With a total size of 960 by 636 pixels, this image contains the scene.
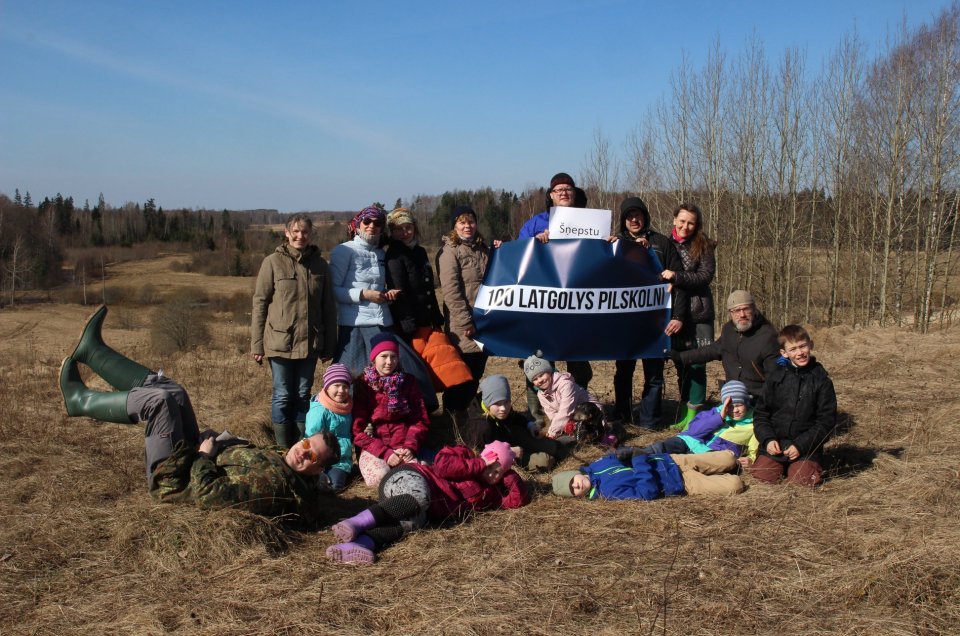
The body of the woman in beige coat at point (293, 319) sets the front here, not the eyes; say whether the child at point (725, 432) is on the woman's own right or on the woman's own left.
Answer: on the woman's own left

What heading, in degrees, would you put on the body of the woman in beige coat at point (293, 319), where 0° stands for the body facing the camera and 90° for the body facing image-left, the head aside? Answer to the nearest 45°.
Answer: approximately 0°

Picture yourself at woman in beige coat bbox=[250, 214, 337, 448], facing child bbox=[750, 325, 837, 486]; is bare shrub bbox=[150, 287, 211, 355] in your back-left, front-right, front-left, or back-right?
back-left

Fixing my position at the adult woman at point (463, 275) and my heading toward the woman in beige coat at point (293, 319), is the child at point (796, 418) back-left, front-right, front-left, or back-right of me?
back-left

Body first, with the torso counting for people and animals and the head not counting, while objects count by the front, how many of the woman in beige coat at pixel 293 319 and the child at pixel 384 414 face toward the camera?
2

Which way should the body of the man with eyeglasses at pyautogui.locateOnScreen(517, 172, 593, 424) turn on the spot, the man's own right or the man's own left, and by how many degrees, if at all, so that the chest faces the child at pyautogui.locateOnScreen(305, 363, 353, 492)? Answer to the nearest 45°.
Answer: approximately 45° to the man's own right

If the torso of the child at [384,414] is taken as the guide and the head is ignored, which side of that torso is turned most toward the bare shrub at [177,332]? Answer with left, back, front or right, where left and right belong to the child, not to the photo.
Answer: back

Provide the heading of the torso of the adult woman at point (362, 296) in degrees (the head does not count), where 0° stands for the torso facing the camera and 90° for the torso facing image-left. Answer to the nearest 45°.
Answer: approximately 315°

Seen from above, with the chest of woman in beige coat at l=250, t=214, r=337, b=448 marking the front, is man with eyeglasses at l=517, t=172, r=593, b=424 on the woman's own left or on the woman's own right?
on the woman's own left

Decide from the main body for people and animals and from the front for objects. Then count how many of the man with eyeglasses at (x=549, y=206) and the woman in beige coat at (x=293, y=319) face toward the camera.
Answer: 2

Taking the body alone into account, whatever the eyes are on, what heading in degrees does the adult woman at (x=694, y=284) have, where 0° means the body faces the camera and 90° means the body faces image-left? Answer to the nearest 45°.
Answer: approximately 45°
